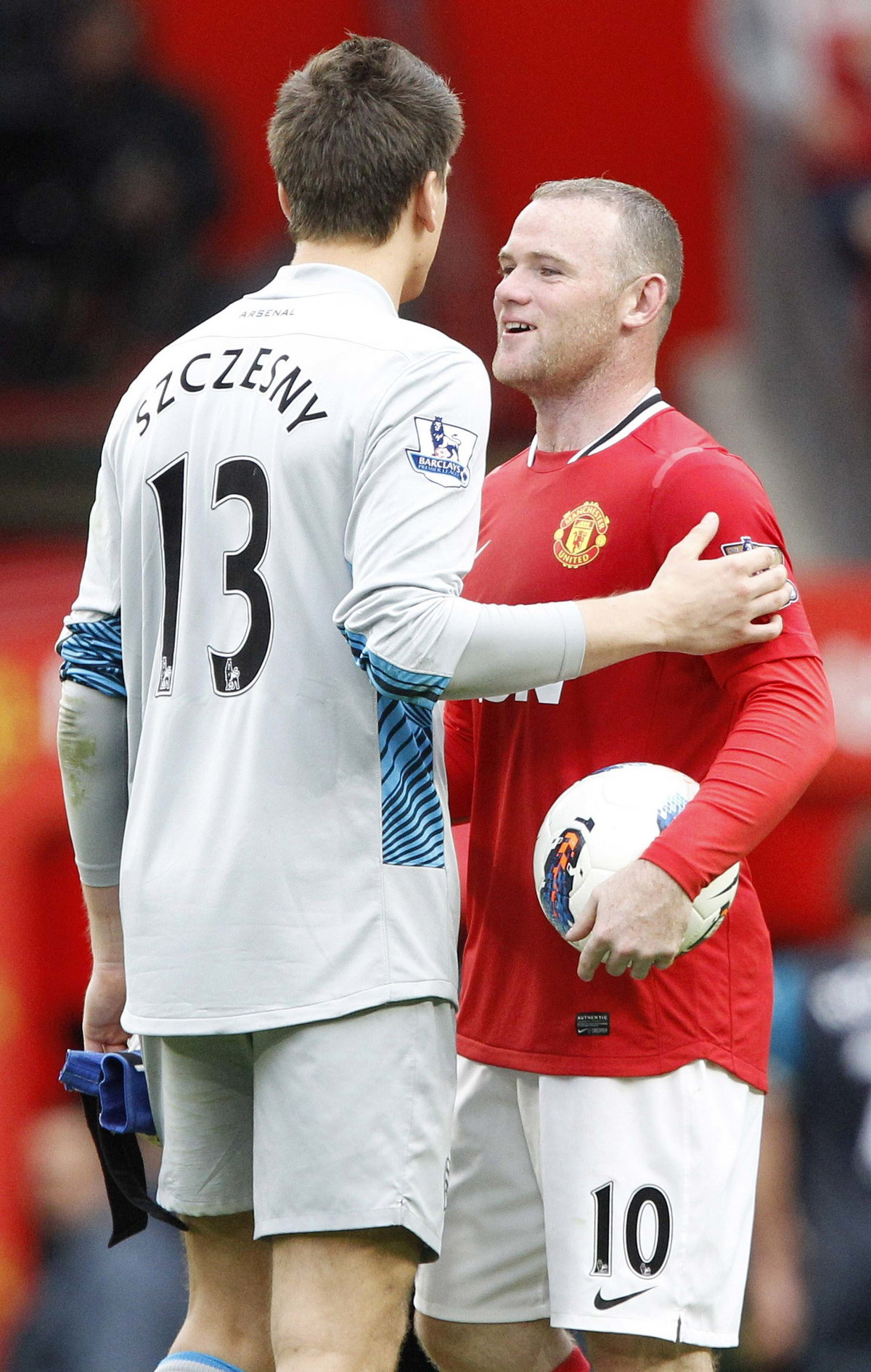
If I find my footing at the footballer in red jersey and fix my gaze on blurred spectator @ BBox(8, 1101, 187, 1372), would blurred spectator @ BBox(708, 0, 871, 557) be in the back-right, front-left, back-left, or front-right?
front-right

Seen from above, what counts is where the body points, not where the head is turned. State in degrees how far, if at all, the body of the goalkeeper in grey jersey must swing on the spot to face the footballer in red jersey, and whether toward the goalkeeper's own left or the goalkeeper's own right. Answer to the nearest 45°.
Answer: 0° — they already face them

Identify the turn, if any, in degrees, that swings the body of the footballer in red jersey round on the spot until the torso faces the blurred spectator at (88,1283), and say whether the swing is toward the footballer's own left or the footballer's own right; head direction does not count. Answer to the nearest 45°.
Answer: approximately 90° to the footballer's own right

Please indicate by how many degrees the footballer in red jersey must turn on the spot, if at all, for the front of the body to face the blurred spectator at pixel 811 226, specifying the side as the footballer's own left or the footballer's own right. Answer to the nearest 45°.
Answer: approximately 135° to the footballer's own right

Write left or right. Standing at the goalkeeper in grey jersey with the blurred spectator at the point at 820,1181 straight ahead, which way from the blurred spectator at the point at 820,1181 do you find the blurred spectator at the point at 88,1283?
left

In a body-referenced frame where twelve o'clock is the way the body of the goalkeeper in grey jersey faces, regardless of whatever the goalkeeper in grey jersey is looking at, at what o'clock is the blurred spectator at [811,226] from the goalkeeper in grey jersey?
The blurred spectator is roughly at 11 o'clock from the goalkeeper in grey jersey.

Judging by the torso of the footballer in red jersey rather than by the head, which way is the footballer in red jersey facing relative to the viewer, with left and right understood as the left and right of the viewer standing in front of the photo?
facing the viewer and to the left of the viewer

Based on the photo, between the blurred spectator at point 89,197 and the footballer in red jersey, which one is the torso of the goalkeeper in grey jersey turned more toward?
the footballer in red jersey

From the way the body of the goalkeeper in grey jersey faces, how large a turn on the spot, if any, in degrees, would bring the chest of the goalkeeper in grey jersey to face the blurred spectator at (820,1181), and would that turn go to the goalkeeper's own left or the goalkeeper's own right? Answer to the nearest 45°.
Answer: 0° — they already face them

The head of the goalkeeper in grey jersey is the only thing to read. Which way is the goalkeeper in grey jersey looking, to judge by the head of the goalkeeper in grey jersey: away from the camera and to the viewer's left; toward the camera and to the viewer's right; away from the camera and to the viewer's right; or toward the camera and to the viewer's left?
away from the camera and to the viewer's right

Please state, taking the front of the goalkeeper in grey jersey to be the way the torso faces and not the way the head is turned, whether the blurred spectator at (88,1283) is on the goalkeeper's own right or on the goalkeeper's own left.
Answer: on the goalkeeper's own left

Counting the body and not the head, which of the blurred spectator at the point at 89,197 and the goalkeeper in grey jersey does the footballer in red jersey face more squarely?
the goalkeeper in grey jersey

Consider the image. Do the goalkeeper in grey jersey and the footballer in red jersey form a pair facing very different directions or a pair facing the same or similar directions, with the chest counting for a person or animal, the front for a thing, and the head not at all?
very different directions

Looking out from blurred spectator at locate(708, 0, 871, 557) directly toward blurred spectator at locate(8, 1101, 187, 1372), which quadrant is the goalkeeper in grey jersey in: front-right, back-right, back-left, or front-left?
front-left

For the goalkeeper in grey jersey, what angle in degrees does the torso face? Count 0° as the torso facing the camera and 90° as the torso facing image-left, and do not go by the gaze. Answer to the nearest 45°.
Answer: approximately 225°

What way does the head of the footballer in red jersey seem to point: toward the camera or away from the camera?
toward the camera
